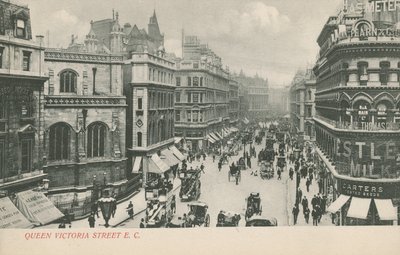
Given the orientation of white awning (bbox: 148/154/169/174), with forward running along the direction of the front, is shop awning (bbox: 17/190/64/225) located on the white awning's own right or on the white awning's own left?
on the white awning's own right

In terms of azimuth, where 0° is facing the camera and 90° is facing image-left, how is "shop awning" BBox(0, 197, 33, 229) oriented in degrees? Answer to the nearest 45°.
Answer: approximately 315°

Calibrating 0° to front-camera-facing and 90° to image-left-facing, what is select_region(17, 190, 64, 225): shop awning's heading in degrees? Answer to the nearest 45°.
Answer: approximately 315°

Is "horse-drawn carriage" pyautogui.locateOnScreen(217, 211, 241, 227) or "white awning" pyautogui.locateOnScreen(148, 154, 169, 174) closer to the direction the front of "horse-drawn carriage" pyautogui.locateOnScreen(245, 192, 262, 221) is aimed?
the horse-drawn carriage

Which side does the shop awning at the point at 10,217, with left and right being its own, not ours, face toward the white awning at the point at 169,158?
left

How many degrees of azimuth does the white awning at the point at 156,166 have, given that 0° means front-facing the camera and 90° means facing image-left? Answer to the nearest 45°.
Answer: approximately 315°

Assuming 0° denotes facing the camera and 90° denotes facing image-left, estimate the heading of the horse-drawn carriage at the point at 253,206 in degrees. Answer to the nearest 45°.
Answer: approximately 45°
